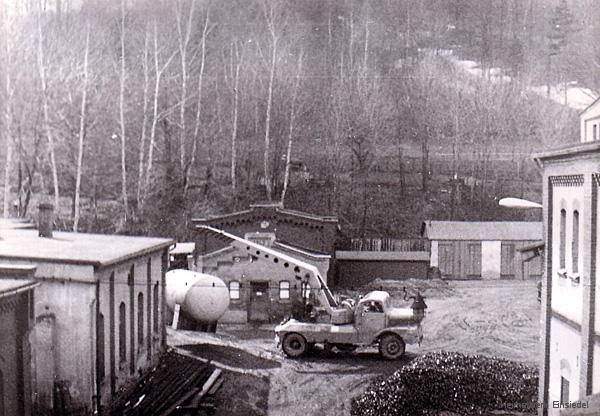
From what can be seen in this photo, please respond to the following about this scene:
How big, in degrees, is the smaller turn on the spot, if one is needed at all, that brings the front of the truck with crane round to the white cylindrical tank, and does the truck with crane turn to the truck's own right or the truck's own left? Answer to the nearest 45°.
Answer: approximately 180°

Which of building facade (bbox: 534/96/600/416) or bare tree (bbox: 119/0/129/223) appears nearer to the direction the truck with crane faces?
the building facade

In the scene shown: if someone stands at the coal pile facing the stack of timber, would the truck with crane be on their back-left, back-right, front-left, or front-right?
front-right

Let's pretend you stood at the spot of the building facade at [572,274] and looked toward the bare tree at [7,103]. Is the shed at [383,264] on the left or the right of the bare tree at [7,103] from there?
right

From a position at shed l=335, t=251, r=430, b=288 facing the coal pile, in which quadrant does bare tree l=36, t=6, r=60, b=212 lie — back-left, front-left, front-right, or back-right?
back-right

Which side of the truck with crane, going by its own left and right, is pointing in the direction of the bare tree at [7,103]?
back

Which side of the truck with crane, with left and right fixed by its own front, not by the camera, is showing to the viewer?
right

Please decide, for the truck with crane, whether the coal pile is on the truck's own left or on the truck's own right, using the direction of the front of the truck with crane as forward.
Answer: on the truck's own right
